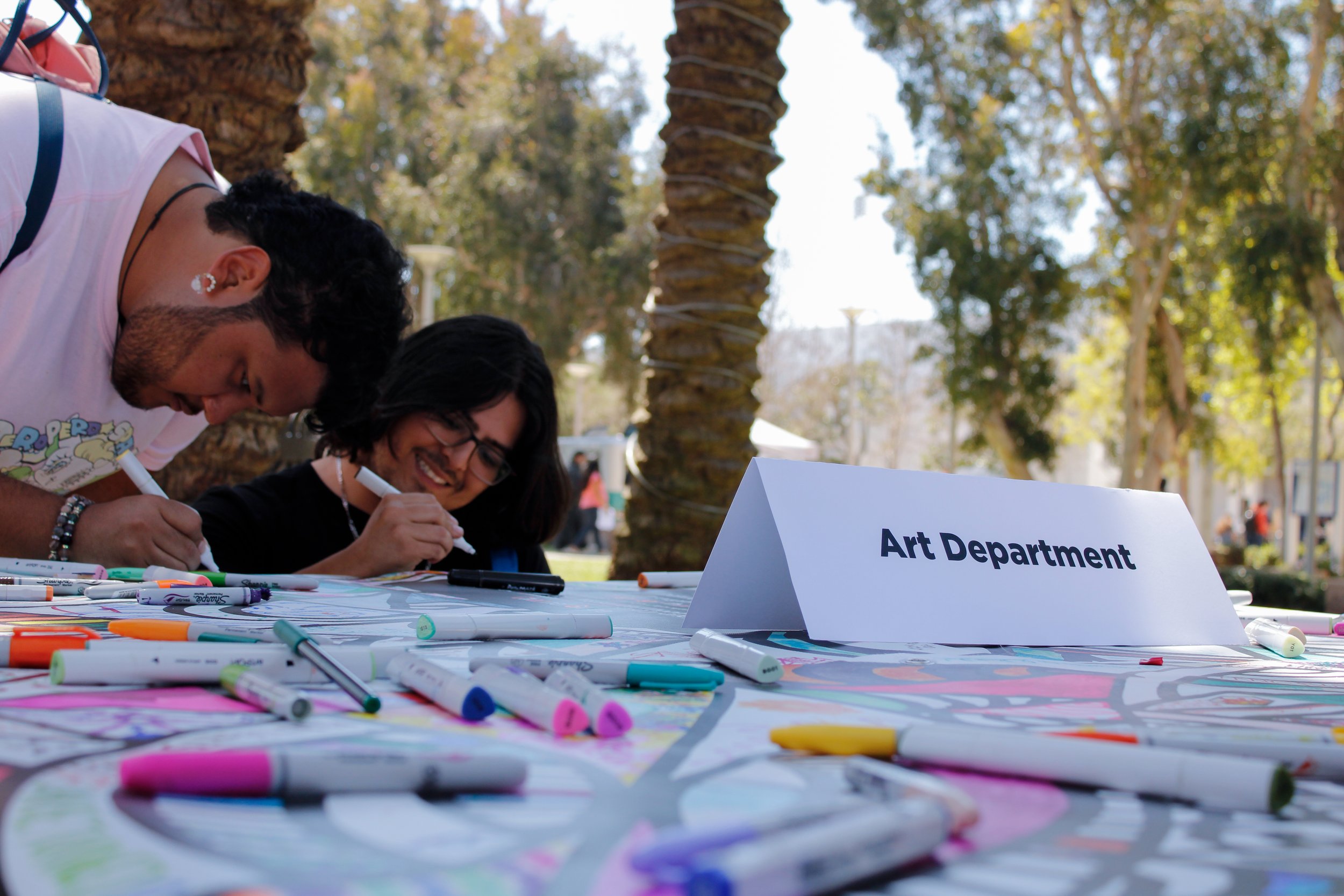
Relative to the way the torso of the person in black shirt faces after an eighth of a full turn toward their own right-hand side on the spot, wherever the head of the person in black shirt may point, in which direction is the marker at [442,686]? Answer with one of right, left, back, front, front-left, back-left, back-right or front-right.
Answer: front-left

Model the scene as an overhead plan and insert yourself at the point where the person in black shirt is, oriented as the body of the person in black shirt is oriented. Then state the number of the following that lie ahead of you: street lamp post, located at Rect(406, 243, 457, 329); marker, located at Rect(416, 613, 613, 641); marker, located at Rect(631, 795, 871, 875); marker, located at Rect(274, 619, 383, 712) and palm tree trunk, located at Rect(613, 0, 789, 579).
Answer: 3

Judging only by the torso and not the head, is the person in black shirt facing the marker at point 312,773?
yes

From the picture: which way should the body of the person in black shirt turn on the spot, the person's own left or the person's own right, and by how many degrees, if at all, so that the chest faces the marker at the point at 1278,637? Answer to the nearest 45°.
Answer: approximately 45° to the person's own left

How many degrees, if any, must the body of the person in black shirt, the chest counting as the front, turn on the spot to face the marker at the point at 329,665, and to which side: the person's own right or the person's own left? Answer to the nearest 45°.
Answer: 0° — they already face it

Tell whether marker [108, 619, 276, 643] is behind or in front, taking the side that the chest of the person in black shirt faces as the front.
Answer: in front

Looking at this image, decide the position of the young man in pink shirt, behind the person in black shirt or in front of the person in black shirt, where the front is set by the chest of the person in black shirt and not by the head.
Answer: in front

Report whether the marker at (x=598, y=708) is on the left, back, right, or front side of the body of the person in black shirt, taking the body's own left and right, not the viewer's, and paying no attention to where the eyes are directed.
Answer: front

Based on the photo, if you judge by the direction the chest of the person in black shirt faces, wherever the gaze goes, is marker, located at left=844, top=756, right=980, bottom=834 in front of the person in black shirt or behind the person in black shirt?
in front

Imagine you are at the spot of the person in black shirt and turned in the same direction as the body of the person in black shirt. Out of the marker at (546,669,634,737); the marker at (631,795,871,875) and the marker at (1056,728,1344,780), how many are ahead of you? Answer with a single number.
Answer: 3

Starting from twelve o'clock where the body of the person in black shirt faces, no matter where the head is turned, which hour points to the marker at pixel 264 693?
The marker is roughly at 12 o'clock from the person in black shirt.

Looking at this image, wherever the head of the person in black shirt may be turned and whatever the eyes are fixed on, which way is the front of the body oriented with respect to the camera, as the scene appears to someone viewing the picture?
toward the camera

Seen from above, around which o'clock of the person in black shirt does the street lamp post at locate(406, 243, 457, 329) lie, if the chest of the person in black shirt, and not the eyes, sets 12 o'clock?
The street lamp post is roughly at 6 o'clock from the person in black shirt.

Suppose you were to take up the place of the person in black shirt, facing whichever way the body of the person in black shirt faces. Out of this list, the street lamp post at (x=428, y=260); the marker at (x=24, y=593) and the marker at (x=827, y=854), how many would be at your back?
1

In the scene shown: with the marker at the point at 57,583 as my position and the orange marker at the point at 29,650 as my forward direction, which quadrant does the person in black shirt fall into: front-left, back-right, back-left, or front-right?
back-left
